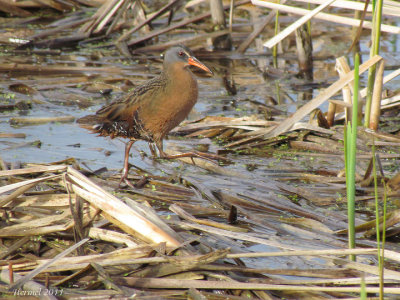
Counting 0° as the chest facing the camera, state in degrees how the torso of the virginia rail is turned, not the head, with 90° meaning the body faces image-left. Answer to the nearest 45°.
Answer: approximately 270°
